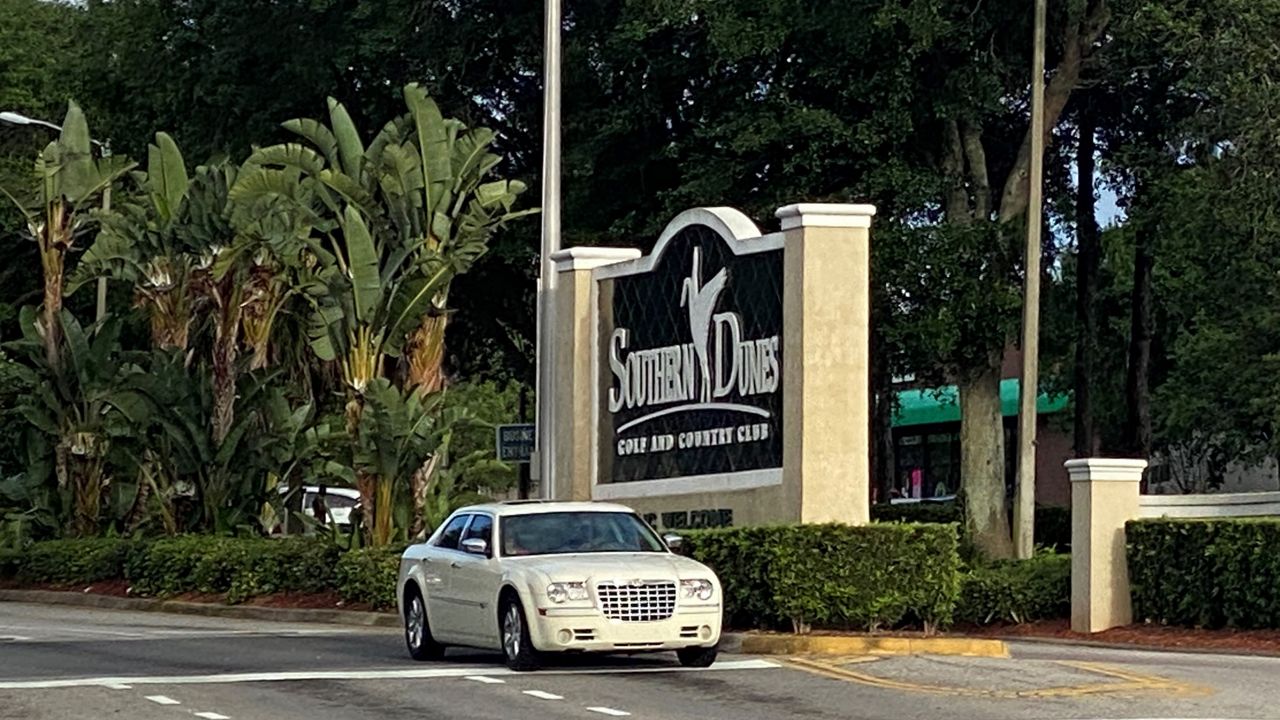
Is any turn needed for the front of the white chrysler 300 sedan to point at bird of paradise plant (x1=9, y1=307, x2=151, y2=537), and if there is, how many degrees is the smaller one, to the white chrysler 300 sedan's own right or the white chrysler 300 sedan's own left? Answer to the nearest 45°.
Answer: approximately 180°

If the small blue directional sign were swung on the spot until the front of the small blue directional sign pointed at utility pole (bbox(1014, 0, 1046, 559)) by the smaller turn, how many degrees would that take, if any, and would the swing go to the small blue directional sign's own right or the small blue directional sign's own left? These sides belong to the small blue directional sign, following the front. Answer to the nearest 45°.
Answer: approximately 135° to the small blue directional sign's own left

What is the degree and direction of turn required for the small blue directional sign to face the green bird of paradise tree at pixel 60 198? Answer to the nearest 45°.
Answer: approximately 135° to its right

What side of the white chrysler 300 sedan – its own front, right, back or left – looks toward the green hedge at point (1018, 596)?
left

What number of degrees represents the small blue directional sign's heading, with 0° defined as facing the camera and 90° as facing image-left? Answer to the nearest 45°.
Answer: approximately 0°

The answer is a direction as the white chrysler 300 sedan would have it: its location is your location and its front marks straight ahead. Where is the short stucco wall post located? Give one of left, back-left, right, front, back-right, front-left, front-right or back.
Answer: left

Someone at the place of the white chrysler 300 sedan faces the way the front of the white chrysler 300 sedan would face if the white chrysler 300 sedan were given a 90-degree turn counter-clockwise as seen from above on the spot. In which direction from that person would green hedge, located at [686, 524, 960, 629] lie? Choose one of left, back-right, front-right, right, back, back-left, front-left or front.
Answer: front

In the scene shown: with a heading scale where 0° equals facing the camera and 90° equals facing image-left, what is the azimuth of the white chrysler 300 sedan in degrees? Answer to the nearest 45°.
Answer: approximately 315°

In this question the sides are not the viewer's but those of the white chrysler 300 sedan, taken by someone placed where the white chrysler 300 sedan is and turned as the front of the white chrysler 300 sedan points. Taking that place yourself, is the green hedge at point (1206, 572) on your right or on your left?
on your left

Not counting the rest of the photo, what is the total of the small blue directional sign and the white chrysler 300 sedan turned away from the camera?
0

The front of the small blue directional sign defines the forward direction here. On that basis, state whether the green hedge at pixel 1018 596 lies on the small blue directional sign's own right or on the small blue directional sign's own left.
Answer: on the small blue directional sign's own left

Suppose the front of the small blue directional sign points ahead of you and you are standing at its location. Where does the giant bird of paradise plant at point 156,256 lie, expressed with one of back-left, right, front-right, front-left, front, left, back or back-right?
back-right

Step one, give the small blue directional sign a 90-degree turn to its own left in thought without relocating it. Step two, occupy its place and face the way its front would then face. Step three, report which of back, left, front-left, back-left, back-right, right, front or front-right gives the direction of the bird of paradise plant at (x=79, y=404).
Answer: back-left

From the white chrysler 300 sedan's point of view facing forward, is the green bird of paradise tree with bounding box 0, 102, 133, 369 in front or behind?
behind
